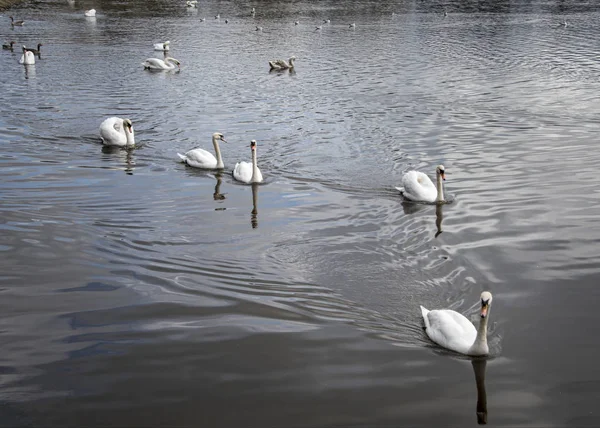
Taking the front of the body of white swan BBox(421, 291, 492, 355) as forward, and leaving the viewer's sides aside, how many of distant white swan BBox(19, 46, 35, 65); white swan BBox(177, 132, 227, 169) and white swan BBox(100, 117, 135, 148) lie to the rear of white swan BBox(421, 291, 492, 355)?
3

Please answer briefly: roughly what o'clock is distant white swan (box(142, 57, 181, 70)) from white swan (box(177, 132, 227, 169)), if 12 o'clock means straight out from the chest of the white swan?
The distant white swan is roughly at 9 o'clock from the white swan.

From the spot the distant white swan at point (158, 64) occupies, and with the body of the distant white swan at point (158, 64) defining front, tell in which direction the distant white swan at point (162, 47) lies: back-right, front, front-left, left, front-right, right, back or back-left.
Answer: left

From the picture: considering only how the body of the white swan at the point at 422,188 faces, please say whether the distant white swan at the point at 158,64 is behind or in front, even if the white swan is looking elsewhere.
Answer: behind

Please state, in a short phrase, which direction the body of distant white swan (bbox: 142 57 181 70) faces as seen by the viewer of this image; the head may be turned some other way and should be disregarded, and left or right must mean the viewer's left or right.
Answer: facing to the right of the viewer

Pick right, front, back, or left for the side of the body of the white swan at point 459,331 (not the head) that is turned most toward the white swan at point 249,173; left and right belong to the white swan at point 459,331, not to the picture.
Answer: back

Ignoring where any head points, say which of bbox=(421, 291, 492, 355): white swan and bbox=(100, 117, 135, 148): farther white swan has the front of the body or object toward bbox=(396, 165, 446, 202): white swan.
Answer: the farther white swan

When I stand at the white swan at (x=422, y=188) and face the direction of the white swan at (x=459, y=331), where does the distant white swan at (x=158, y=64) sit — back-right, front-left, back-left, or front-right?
back-right

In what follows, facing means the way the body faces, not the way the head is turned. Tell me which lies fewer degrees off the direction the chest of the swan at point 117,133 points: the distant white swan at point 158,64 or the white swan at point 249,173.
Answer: the white swan

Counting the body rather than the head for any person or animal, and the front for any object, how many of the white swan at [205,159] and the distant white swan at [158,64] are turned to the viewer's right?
2

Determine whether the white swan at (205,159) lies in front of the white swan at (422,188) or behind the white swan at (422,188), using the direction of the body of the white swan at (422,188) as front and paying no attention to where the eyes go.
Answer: behind

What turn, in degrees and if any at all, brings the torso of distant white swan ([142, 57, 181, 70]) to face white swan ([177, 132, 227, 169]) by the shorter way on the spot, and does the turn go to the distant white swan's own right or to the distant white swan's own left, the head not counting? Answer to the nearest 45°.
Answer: approximately 90° to the distant white swan's own right
